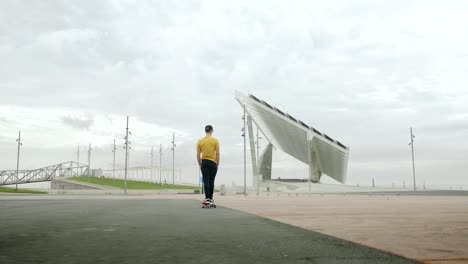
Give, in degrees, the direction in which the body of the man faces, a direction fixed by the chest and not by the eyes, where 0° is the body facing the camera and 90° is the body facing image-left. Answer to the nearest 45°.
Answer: approximately 180°
